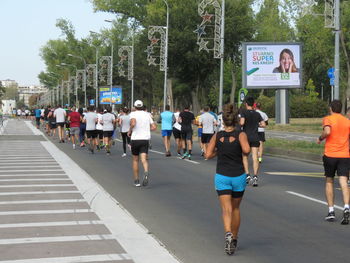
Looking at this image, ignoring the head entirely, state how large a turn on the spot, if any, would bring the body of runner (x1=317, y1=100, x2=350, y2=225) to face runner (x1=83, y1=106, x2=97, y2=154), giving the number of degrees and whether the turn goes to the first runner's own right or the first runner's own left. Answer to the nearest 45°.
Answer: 0° — they already face them

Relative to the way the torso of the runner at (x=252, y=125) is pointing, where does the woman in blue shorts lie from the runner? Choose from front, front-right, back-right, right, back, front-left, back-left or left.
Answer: back

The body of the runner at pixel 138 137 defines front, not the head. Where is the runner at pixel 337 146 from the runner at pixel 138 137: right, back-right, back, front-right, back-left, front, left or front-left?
back-right

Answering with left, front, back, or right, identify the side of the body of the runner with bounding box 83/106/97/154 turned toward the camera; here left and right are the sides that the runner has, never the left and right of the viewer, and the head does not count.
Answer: back

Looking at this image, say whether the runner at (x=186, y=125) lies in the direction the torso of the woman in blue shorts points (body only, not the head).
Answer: yes

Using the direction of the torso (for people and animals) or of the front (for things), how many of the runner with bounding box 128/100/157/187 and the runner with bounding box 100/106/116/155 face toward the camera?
0

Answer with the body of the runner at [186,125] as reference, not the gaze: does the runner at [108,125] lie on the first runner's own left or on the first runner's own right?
on the first runner's own left

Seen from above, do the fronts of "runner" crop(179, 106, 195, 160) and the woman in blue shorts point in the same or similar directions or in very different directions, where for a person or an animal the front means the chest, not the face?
same or similar directions

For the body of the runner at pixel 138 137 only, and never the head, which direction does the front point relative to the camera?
away from the camera

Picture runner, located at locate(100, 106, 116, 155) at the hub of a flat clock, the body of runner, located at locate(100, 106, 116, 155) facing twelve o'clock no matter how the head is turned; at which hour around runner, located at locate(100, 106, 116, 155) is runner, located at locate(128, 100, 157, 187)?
runner, located at locate(128, 100, 157, 187) is roughly at 6 o'clock from runner, located at locate(100, 106, 116, 155).

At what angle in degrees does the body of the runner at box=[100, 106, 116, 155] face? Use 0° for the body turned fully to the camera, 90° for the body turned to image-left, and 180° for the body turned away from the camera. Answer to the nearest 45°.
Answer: approximately 180°

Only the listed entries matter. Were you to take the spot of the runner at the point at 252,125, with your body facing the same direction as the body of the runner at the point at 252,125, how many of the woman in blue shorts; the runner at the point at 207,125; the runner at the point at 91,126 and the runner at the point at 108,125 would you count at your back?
1

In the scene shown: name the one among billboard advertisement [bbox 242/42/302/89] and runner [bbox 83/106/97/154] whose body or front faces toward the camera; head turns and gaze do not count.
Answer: the billboard advertisement

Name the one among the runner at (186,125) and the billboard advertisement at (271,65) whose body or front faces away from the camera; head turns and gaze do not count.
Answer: the runner

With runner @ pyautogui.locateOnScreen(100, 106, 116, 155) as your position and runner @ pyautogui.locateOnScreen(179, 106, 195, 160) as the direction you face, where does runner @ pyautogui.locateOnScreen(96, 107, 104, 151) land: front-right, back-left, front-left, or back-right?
back-left

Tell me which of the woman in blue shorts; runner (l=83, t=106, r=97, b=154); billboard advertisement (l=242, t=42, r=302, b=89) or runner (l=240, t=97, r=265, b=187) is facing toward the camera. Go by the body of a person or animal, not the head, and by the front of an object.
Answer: the billboard advertisement

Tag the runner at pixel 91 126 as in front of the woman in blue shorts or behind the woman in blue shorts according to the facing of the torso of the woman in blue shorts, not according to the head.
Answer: in front

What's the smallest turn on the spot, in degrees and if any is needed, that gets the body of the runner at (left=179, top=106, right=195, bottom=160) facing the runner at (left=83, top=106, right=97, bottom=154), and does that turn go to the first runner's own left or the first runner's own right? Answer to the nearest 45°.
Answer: approximately 45° to the first runner's own left

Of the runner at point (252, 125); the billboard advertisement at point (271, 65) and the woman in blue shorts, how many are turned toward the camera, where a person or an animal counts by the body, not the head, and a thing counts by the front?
1

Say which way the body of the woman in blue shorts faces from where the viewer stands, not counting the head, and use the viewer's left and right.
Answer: facing away from the viewer

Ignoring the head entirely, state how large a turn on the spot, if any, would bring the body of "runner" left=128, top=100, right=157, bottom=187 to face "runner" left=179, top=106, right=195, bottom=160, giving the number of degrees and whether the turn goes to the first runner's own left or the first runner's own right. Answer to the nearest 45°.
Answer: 0° — they already face them

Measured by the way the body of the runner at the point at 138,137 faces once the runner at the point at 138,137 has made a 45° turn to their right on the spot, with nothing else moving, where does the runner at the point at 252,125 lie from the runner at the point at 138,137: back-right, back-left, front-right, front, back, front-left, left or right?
front-right

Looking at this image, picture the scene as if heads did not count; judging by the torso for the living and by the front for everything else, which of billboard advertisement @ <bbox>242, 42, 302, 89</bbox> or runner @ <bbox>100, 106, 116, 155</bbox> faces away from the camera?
the runner

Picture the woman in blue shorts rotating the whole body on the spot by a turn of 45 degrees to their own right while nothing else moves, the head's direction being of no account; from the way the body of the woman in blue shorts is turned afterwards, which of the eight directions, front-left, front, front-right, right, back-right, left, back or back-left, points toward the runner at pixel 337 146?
front

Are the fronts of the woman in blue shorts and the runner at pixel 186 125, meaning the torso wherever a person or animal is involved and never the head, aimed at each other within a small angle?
no
